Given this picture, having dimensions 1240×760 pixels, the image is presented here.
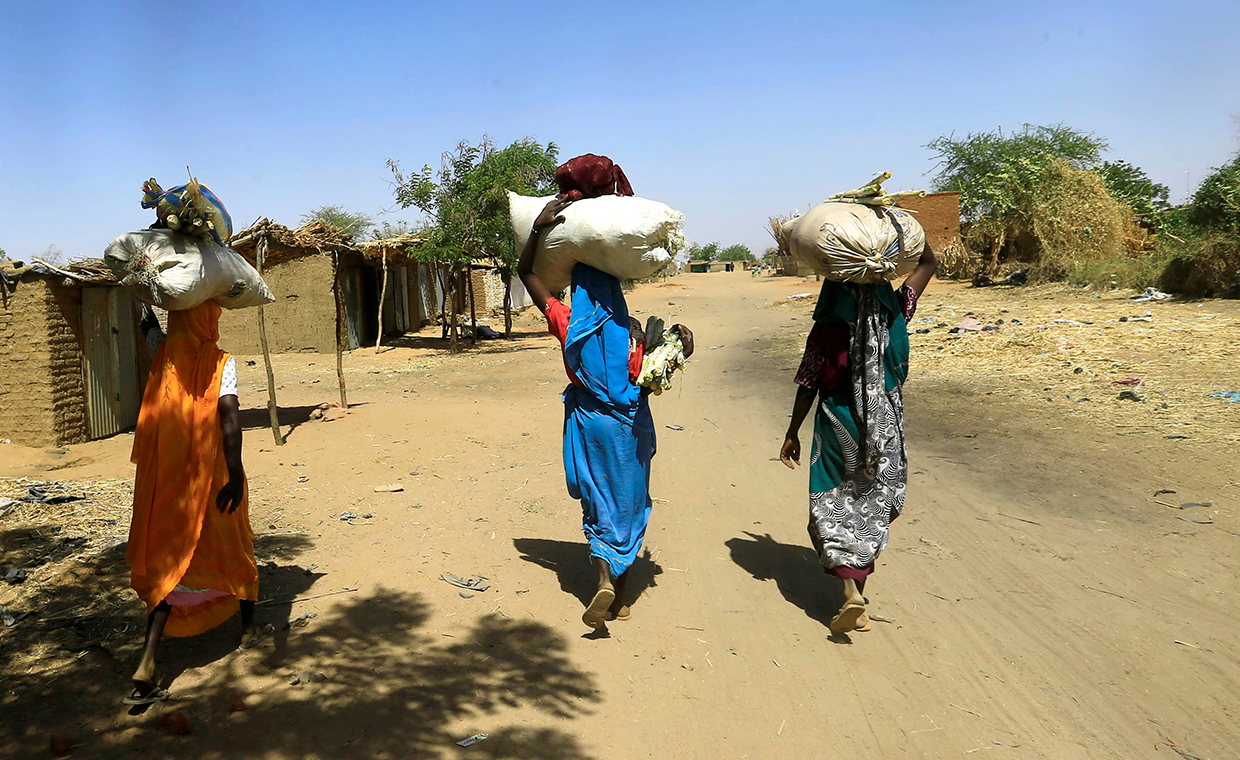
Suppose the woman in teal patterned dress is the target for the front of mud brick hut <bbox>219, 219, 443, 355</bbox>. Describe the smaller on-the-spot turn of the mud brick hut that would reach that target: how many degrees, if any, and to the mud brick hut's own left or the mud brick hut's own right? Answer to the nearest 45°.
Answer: approximately 45° to the mud brick hut's own right

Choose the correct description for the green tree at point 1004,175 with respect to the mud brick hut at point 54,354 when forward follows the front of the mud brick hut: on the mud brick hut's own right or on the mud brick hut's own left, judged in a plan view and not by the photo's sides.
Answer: on the mud brick hut's own left

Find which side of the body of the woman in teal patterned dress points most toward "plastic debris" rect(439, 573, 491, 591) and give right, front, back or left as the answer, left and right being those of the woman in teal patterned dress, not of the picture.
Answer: left

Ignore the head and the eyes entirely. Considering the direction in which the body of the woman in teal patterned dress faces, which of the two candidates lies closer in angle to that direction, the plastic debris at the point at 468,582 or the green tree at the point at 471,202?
the green tree

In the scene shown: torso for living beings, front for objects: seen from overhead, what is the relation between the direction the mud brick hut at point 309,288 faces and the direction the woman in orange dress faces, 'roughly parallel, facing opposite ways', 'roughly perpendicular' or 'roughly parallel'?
roughly perpendicular

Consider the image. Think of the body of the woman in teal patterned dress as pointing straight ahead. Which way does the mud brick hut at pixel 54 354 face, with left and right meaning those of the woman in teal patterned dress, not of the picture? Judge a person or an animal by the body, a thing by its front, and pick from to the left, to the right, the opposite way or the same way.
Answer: to the right

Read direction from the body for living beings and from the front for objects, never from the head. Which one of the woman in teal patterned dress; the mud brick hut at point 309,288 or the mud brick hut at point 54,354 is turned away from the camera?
the woman in teal patterned dress

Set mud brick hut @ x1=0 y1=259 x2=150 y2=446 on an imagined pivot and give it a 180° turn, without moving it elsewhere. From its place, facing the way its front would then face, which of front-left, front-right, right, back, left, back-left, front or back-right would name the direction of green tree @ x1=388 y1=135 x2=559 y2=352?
right

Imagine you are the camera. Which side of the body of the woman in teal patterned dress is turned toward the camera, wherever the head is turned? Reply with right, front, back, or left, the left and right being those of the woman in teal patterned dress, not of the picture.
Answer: back

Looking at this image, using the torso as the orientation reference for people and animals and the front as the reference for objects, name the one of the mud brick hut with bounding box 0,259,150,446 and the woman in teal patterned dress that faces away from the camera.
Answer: the woman in teal patterned dress

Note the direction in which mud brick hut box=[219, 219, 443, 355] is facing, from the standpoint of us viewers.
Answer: facing the viewer and to the right of the viewer

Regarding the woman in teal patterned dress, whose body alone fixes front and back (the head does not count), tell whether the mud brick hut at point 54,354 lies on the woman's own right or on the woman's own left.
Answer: on the woman's own left

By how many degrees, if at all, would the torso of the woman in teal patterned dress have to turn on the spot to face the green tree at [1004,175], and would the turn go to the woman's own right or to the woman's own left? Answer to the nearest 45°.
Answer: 0° — they already face it

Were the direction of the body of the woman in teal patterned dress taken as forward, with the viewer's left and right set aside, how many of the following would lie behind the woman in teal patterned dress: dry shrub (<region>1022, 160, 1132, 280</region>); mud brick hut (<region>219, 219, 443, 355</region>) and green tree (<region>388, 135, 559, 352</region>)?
0

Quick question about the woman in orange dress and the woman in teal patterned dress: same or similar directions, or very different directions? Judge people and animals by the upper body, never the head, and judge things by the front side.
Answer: same or similar directions

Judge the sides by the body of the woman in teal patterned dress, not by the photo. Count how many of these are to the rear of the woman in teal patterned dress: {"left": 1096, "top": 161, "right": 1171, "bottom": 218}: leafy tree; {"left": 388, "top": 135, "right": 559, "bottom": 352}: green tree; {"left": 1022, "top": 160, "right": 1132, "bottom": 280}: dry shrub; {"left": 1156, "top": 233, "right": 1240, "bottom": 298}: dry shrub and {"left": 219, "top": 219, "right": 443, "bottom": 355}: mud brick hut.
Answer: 0

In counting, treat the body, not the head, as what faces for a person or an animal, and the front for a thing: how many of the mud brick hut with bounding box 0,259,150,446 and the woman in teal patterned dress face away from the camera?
1

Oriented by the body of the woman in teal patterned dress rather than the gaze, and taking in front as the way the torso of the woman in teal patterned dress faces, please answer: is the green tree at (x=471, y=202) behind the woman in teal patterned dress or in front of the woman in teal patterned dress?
in front

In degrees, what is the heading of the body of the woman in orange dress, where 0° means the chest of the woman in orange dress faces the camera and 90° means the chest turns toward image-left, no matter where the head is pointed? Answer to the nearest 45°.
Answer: approximately 225°
